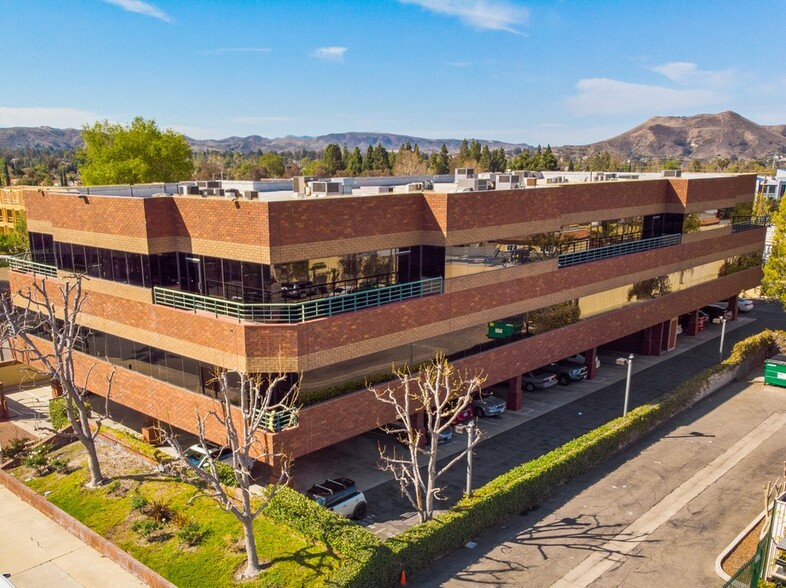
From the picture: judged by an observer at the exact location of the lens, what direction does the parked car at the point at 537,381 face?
facing away from the viewer and to the left of the viewer

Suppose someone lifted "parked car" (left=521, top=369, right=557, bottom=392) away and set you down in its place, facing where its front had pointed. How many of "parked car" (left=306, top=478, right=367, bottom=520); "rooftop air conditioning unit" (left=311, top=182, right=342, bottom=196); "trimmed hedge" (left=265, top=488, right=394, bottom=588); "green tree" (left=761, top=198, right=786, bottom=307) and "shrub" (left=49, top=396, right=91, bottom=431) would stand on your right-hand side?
1

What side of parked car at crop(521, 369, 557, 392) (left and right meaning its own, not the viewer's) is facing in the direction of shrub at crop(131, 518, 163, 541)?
left

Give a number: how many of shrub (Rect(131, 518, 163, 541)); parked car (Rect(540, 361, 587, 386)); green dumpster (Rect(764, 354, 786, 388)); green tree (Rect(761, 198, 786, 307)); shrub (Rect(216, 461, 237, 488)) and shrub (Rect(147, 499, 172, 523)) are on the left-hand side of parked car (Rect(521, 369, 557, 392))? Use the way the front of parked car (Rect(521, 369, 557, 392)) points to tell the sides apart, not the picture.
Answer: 3

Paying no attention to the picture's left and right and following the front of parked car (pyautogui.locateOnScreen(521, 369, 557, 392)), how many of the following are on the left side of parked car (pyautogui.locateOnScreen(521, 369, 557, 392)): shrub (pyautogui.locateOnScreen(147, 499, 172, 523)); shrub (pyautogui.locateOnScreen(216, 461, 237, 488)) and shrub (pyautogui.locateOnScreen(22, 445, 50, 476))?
3

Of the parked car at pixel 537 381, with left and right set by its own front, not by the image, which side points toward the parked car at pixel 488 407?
left

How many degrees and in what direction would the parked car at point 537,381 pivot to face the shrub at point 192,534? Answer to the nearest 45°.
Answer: approximately 90° to its left

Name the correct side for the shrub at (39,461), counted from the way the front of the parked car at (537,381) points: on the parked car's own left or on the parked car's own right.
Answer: on the parked car's own left

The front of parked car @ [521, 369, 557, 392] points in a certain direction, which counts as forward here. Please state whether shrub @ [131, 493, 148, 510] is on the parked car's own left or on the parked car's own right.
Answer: on the parked car's own left
